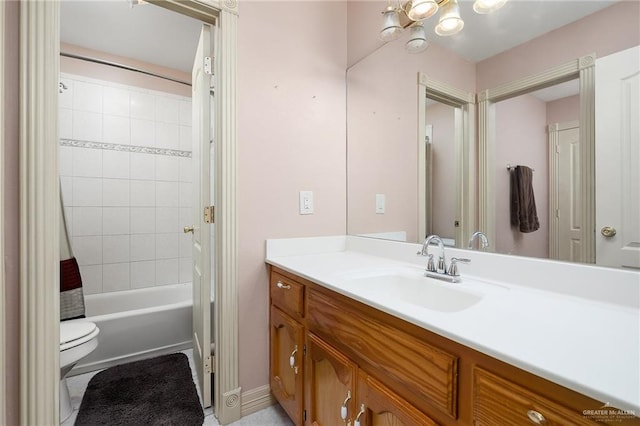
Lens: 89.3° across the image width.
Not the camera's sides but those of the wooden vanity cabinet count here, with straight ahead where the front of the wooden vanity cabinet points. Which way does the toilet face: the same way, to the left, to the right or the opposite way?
the opposite way

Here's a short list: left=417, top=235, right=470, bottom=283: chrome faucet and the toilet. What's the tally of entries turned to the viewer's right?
1

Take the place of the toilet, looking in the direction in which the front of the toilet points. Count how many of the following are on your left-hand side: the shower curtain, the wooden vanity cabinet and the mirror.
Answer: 1

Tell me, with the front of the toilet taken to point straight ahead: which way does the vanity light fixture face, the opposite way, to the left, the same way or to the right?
the opposite way

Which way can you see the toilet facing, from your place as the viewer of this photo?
facing to the right of the viewer

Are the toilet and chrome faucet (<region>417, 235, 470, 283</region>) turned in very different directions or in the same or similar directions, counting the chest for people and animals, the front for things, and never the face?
very different directions

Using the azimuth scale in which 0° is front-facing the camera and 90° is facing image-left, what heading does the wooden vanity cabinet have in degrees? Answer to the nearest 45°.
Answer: approximately 45°

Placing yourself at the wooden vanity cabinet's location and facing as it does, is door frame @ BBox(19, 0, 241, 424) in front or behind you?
in front

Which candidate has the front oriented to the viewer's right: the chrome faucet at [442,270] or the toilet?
the toilet

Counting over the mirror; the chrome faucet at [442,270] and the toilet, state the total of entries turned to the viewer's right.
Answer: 1

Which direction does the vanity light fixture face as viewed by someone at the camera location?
facing the viewer and to the left of the viewer

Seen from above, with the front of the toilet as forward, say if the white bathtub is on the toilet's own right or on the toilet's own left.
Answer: on the toilet's own left
